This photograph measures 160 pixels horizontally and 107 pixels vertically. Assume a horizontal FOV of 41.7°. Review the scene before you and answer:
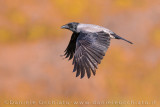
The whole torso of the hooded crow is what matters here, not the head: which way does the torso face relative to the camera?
to the viewer's left
